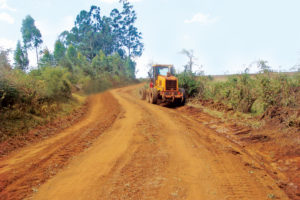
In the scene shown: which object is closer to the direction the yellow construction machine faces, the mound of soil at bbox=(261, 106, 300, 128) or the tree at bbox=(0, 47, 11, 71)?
the tree
